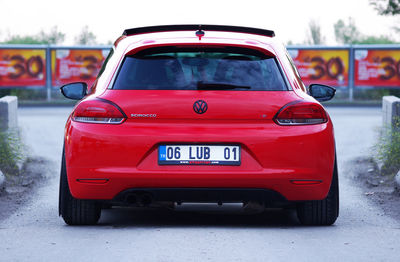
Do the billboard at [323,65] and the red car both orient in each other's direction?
yes

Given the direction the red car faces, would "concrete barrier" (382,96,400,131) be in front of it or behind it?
in front

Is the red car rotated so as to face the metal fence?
yes

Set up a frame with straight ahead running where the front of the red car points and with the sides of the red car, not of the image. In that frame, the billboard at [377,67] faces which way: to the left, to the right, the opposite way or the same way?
the opposite way

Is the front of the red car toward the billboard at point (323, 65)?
yes

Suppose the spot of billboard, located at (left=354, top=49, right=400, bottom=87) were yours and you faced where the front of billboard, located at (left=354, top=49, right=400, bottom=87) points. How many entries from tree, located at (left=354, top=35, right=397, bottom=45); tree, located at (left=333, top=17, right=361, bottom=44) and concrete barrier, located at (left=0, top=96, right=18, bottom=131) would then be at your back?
2

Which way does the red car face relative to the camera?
away from the camera

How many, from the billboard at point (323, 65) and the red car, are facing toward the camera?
1

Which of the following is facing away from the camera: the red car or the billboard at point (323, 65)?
the red car

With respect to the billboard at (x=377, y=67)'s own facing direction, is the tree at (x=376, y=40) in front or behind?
behind

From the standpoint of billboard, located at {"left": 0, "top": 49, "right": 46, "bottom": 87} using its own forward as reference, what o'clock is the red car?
The red car is roughly at 12 o'clock from the billboard.
